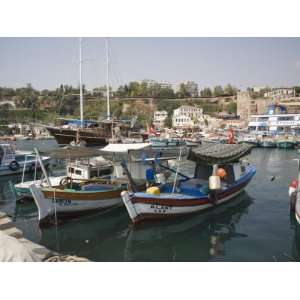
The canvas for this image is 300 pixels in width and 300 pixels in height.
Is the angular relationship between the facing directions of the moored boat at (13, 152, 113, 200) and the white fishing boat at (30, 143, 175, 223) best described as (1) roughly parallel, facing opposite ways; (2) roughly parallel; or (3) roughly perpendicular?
roughly parallel

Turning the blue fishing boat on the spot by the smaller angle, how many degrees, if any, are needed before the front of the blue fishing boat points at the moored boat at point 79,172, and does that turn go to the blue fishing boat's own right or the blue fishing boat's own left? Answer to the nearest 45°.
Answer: approximately 90° to the blue fishing boat's own right

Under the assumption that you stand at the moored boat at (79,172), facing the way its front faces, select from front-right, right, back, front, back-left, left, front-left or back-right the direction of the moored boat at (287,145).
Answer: back

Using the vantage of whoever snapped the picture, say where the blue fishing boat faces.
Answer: facing the viewer and to the left of the viewer

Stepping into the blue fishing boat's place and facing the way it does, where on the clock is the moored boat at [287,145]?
The moored boat is roughly at 5 o'clock from the blue fishing boat.

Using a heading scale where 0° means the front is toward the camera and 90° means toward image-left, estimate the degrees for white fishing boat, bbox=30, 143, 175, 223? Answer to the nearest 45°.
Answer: approximately 45°

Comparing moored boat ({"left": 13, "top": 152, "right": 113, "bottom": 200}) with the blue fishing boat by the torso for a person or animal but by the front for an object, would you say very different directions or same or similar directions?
same or similar directions

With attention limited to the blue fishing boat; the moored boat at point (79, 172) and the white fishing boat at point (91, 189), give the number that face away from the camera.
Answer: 0

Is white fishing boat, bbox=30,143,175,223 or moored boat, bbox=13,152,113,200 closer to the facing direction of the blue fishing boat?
the white fishing boat
